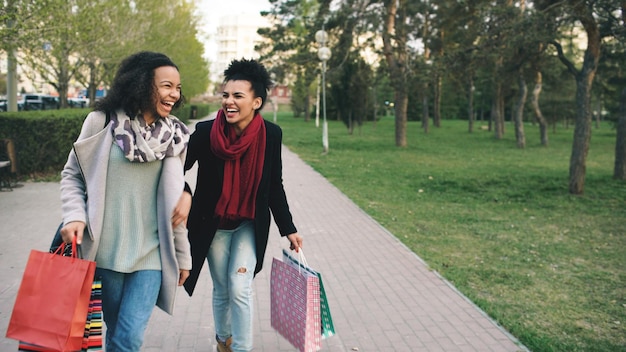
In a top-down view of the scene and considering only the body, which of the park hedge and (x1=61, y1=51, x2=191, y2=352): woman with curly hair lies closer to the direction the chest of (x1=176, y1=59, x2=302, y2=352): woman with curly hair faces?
the woman with curly hair

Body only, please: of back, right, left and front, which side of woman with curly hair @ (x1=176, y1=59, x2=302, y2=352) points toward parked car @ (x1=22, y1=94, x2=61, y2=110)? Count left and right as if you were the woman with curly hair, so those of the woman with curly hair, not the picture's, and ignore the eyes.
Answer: back

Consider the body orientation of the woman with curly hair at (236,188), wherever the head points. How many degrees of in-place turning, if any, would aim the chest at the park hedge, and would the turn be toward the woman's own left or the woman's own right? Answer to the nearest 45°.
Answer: approximately 135° to the woman's own right

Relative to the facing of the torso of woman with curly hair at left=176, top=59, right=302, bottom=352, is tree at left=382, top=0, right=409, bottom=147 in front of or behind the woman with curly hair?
behind

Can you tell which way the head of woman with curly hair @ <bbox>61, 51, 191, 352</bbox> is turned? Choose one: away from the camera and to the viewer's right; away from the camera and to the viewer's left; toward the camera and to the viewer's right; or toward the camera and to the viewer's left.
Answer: toward the camera and to the viewer's right

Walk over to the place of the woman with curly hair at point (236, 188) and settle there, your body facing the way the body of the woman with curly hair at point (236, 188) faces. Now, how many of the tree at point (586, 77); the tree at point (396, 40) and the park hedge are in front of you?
0

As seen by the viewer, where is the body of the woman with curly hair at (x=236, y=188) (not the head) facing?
toward the camera

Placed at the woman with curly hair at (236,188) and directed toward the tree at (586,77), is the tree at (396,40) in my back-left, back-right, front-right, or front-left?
front-left

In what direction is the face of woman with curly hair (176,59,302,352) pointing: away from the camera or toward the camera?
toward the camera

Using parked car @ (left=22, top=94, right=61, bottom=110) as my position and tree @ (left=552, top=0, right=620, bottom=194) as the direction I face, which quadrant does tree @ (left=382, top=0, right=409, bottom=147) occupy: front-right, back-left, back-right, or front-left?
front-left

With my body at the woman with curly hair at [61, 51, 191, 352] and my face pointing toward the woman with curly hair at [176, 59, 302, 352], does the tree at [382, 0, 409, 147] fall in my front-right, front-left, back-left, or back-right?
front-left

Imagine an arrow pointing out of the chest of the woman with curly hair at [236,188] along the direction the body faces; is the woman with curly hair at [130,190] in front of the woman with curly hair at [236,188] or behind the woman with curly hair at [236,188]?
in front

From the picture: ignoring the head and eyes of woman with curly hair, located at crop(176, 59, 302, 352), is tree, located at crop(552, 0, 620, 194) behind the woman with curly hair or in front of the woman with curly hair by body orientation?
behind
